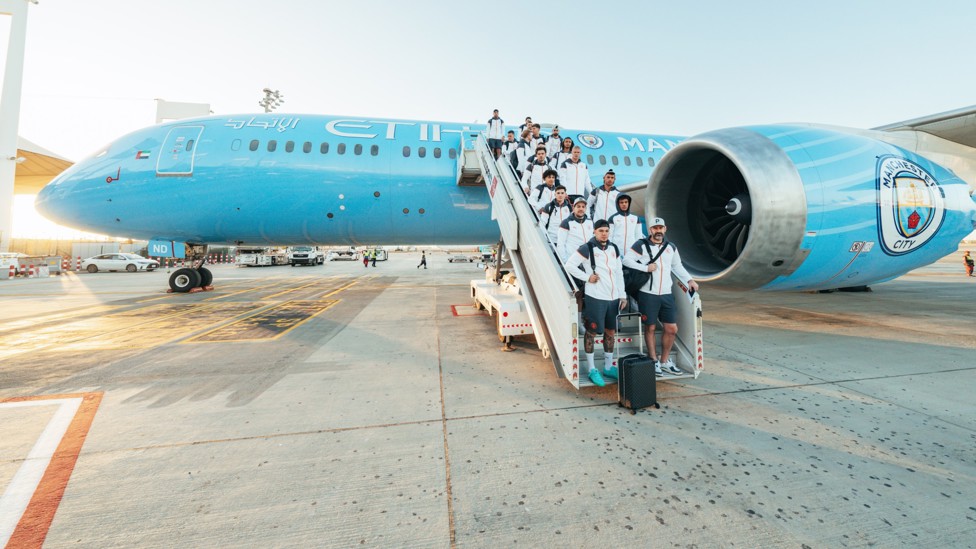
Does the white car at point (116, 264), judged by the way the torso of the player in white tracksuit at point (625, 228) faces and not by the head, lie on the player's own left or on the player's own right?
on the player's own right

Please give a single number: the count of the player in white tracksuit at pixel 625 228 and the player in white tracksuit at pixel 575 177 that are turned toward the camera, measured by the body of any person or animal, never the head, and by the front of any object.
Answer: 2

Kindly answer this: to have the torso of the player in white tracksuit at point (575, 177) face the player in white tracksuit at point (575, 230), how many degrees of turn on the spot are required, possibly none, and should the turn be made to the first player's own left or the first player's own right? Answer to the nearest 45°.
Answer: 0° — they already face them

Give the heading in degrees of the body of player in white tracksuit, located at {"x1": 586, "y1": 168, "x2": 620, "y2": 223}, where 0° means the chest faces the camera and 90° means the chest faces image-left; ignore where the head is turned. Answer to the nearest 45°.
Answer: approximately 0°

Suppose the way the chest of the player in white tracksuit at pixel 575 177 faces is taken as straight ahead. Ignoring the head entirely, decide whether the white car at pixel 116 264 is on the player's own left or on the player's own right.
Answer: on the player's own right

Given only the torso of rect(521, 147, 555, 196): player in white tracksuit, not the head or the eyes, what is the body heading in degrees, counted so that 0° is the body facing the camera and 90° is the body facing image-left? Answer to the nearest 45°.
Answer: approximately 315°

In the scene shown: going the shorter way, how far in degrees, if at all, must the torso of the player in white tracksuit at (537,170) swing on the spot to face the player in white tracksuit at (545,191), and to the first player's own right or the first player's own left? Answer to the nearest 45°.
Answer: approximately 45° to the first player's own right

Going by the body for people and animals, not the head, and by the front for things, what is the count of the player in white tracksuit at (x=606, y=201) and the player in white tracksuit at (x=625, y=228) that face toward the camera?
2
